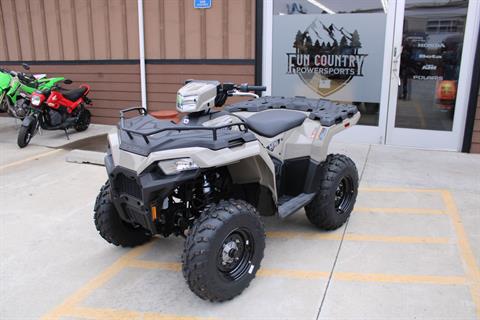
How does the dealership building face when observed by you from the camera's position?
facing the viewer

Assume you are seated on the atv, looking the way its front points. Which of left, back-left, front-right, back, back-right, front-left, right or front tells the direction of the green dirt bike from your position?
right

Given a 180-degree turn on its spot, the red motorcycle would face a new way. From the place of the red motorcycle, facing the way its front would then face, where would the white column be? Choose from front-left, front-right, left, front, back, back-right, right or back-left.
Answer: front-right

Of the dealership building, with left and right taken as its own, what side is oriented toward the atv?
front

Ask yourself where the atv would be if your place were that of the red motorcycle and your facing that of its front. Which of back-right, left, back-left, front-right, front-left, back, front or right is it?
front-left

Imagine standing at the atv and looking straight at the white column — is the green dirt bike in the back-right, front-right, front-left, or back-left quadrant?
front-left

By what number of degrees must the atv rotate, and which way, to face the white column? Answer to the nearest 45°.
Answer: approximately 135° to its right

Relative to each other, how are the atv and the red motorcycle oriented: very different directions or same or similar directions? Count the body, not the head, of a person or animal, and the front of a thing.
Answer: same or similar directions

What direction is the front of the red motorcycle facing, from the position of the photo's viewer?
facing the viewer and to the left of the viewer

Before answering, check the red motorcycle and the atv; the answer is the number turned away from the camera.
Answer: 0

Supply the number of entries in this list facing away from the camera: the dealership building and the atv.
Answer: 0
